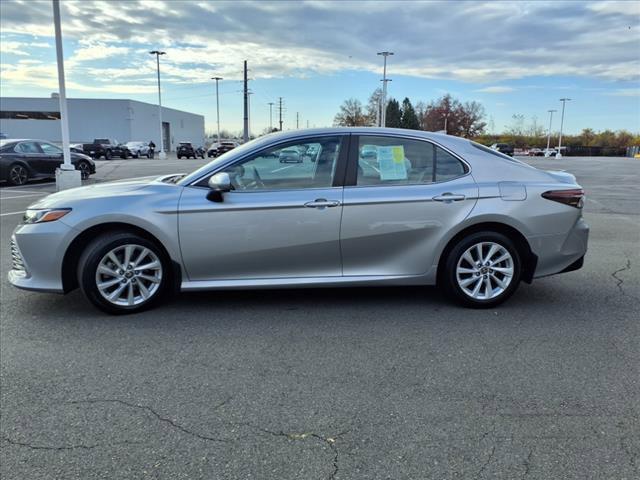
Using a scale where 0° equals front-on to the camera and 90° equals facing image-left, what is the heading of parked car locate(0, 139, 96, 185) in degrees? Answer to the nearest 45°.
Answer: approximately 225°

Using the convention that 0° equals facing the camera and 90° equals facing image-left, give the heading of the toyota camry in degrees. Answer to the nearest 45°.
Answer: approximately 90°
